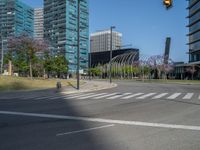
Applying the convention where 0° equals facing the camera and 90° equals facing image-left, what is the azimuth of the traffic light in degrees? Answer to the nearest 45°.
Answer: approximately 0°
